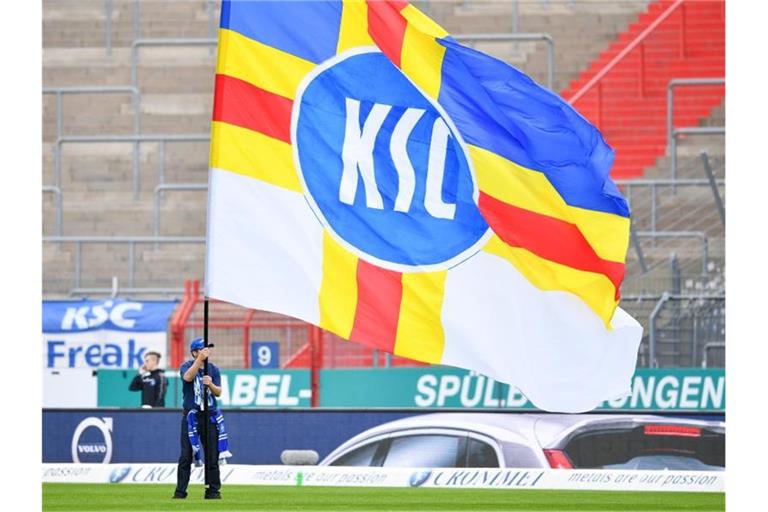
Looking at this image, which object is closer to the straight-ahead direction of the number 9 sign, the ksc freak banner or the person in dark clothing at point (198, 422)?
the person in dark clothing

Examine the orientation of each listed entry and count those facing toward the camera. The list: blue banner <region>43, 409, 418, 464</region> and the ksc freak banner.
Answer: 2

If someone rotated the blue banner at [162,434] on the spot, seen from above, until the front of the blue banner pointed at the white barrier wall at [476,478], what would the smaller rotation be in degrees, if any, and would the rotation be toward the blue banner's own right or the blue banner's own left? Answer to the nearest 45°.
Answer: approximately 45° to the blue banner's own left

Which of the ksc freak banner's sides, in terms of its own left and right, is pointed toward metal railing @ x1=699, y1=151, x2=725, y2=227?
left

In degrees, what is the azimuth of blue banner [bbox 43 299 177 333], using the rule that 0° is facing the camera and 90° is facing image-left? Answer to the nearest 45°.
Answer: approximately 0°
